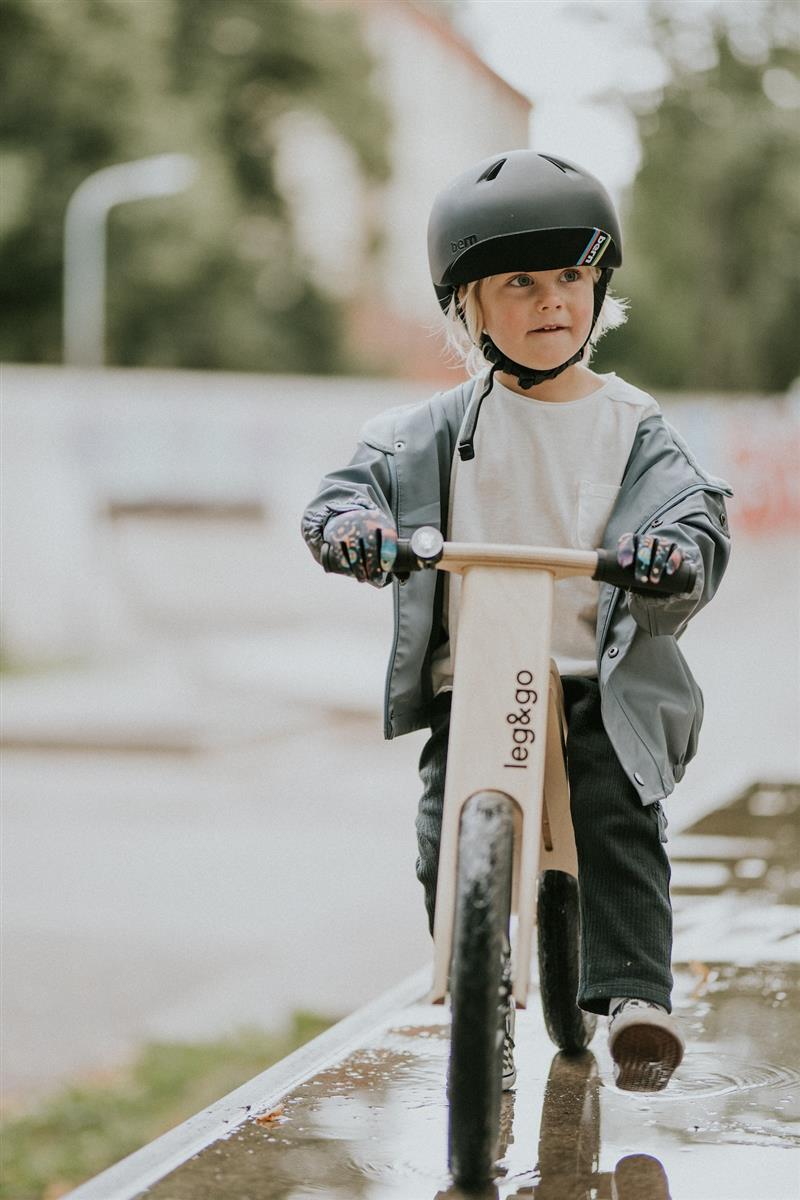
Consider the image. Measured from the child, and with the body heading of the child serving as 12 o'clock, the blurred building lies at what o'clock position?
The blurred building is roughly at 6 o'clock from the child.

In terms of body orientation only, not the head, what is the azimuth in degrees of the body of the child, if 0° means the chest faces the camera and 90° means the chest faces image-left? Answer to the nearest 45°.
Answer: approximately 0°

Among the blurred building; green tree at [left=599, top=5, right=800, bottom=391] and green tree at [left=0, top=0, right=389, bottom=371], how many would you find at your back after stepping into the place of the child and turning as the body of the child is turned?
3

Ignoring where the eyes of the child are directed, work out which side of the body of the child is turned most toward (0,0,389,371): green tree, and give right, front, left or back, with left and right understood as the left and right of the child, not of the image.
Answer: back

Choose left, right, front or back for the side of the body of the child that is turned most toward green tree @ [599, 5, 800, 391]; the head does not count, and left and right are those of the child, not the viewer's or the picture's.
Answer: back

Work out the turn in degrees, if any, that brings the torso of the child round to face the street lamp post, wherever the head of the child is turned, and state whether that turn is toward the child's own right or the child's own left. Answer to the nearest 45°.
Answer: approximately 180°

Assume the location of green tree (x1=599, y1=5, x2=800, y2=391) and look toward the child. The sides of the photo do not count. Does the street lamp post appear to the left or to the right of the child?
right
